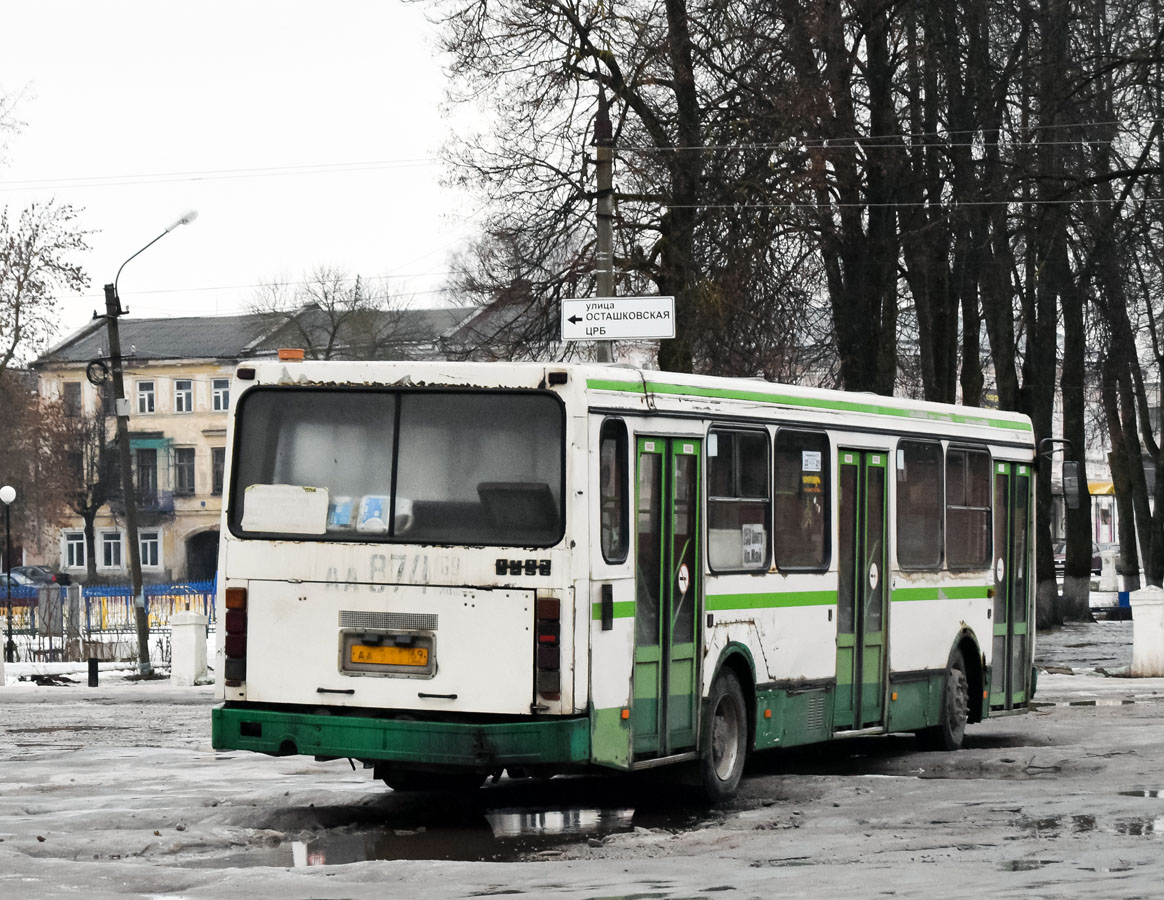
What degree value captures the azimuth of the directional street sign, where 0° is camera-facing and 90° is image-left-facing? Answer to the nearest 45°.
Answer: approximately 0°

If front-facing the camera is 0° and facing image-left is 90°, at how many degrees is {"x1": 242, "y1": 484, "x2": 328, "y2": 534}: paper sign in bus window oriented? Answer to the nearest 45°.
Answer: approximately 0°

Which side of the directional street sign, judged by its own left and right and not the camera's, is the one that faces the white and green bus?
front

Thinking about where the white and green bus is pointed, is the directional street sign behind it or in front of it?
in front

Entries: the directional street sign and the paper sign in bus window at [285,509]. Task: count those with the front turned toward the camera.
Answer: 2

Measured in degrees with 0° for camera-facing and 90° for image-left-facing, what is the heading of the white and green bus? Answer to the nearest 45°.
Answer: approximately 225°

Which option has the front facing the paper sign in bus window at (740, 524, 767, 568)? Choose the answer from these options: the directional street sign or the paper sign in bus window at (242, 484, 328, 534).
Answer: the directional street sign

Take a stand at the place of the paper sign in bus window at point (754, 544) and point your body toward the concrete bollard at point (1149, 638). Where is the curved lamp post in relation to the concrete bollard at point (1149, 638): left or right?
left

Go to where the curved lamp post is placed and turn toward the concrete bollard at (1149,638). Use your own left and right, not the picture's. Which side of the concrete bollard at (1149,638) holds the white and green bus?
right

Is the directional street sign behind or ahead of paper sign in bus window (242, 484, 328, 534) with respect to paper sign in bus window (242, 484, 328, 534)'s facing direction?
behind

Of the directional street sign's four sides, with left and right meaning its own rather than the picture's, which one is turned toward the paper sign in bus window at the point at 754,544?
front

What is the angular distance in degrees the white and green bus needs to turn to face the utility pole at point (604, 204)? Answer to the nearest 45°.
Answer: approximately 45° to its left

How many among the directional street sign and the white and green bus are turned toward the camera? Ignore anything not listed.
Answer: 1
